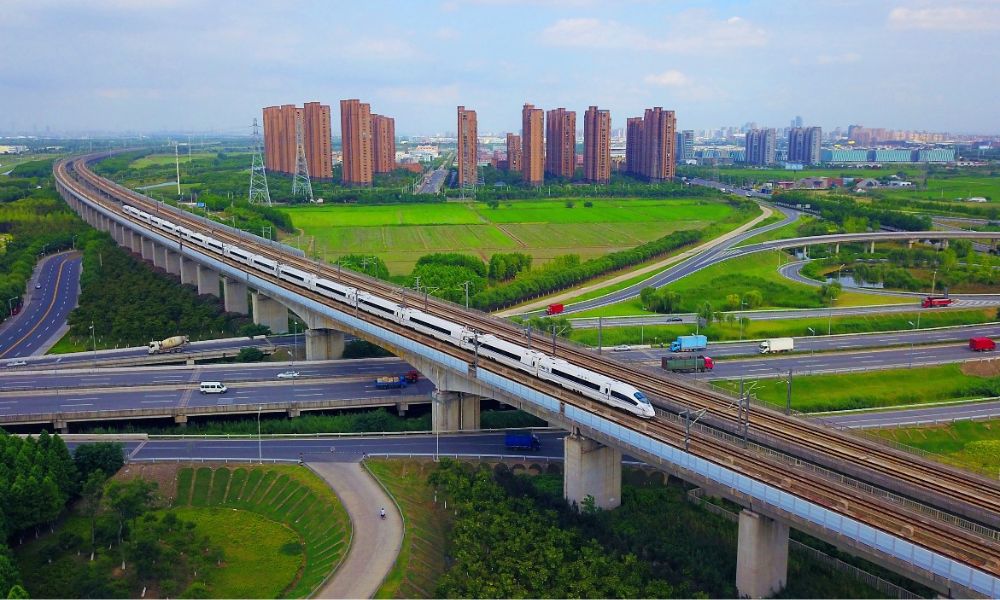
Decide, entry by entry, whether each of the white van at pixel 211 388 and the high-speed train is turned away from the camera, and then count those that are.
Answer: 0

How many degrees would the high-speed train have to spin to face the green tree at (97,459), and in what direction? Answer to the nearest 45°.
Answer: approximately 135° to its right

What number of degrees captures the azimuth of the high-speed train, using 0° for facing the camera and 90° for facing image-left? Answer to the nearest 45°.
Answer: approximately 315°
